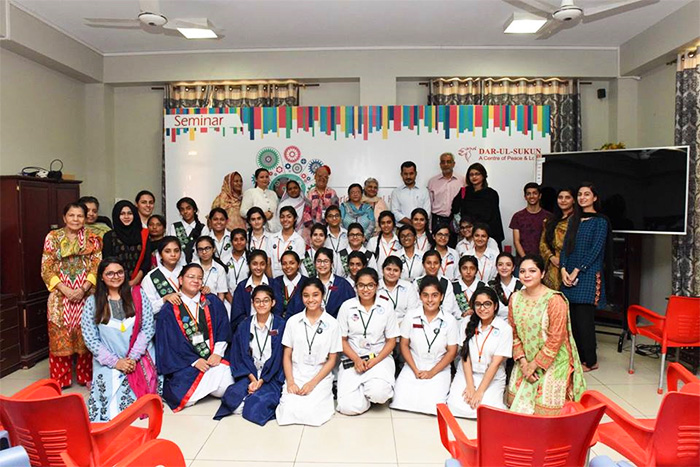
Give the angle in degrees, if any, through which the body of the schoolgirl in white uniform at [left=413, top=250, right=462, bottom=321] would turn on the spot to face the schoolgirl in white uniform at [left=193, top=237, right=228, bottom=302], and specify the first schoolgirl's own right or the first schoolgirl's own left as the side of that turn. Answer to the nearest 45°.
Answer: approximately 90° to the first schoolgirl's own right

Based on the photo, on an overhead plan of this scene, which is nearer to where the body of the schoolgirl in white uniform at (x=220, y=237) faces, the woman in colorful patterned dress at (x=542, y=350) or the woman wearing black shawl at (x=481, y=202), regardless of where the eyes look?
the woman in colorful patterned dress

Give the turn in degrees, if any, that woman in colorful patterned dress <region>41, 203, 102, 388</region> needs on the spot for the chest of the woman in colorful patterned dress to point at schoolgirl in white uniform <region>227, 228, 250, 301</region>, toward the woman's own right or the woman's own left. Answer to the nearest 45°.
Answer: approximately 90° to the woman's own left

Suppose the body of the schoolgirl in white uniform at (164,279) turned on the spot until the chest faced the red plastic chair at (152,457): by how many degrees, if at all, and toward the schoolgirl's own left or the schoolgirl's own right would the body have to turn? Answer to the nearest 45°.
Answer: approximately 45° to the schoolgirl's own right

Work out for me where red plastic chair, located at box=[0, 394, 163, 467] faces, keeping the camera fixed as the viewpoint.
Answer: facing away from the viewer and to the right of the viewer

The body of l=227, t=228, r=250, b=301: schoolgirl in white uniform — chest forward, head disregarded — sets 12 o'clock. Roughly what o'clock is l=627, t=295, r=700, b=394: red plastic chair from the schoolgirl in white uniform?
The red plastic chair is roughly at 10 o'clock from the schoolgirl in white uniform.

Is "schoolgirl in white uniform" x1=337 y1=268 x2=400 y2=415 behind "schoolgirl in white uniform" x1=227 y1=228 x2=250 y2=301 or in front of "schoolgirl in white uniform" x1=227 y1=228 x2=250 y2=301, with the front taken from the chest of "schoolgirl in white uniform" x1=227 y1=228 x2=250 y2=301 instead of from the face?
in front

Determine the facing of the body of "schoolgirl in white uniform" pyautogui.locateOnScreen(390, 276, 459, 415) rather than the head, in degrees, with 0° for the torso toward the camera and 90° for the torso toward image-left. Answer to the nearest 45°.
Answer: approximately 0°

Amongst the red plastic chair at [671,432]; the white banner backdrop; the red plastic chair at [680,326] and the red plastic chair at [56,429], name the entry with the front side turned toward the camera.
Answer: the white banner backdrop
